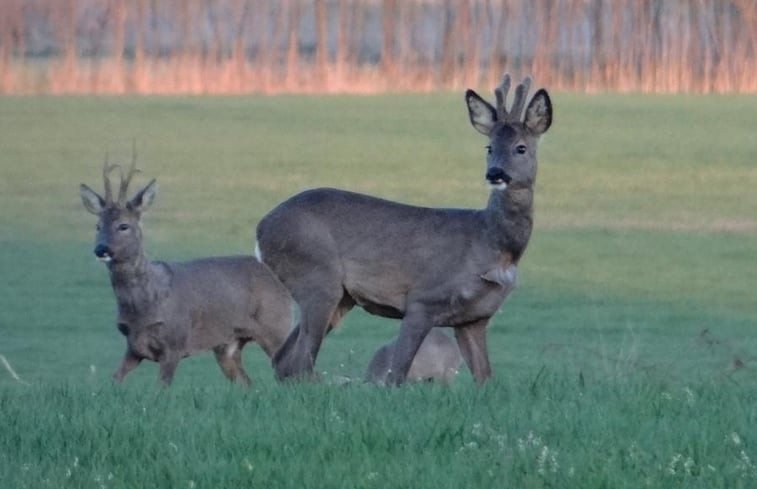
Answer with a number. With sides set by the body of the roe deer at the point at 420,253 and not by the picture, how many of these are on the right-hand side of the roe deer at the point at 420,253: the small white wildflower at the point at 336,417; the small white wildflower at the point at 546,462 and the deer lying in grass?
2

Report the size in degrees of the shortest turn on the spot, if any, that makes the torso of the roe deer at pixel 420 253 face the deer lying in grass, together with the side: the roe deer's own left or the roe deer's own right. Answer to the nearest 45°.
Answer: approximately 90° to the roe deer's own left

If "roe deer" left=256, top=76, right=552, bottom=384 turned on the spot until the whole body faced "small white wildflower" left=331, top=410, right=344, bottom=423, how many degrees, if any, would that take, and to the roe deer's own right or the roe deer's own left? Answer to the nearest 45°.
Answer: approximately 90° to the roe deer's own right

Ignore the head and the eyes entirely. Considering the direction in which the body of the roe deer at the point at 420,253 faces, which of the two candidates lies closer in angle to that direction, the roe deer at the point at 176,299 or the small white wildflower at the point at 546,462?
the small white wildflower

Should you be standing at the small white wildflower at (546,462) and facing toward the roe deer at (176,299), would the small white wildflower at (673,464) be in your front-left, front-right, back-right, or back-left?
back-right

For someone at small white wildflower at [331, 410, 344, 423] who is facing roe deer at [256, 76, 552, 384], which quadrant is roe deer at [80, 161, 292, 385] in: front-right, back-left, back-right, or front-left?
front-left

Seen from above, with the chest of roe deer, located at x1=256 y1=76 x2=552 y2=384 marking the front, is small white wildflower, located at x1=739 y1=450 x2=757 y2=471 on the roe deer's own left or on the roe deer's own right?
on the roe deer's own right

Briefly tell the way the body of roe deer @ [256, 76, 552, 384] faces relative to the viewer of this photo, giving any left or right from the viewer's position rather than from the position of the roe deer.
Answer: facing to the right of the viewer

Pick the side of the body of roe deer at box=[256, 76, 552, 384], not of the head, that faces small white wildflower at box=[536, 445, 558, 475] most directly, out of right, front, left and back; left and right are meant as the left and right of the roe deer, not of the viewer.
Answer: right

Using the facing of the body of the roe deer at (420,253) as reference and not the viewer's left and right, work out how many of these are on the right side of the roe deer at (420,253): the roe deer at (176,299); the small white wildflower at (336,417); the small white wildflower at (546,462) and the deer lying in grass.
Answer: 2
